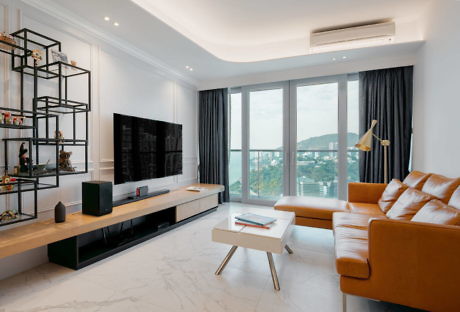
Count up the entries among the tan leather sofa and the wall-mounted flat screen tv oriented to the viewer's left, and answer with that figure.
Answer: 1

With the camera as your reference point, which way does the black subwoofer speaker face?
facing the viewer and to the right of the viewer

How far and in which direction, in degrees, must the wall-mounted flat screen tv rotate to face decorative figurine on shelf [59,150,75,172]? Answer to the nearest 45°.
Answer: approximately 90° to its right

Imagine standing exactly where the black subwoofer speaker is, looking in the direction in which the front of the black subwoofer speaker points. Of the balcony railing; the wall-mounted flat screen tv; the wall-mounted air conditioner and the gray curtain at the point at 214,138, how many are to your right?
0

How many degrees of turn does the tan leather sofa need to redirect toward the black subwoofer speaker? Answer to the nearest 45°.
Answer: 0° — it already faces it

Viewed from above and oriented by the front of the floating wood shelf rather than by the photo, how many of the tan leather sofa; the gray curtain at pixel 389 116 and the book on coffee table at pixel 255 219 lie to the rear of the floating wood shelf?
0

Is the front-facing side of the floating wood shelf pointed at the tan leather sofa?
yes

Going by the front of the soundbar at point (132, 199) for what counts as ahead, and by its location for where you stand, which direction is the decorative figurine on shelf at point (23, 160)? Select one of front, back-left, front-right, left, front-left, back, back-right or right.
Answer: right

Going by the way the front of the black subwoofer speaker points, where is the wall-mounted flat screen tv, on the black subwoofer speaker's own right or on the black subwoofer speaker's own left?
on the black subwoofer speaker's own left

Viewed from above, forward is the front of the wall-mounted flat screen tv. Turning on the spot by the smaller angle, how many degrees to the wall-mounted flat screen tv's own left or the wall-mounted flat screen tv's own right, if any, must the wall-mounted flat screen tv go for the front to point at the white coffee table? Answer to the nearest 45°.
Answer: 0° — it already faces it

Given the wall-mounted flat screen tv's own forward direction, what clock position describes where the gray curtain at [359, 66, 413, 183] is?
The gray curtain is roughly at 11 o'clock from the wall-mounted flat screen tv.

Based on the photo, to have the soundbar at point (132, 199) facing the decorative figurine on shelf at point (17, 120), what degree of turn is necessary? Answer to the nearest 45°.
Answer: approximately 90° to its right

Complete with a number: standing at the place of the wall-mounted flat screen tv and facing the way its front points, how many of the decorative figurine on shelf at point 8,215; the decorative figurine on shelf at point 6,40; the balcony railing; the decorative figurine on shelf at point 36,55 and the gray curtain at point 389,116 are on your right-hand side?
3

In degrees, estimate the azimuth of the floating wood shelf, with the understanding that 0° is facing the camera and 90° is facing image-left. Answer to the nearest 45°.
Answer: approximately 315°

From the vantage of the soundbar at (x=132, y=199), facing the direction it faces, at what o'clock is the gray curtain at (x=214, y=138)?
The gray curtain is roughly at 9 o'clock from the soundbar.

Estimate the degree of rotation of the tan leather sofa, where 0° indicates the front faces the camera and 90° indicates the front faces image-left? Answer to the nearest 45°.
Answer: approximately 90°

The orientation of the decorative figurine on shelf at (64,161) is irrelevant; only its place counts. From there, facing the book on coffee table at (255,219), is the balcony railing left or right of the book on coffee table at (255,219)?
left

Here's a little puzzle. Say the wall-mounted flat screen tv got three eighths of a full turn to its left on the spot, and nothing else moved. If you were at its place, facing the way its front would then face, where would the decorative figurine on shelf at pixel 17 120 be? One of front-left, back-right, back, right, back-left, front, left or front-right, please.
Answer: back-left
